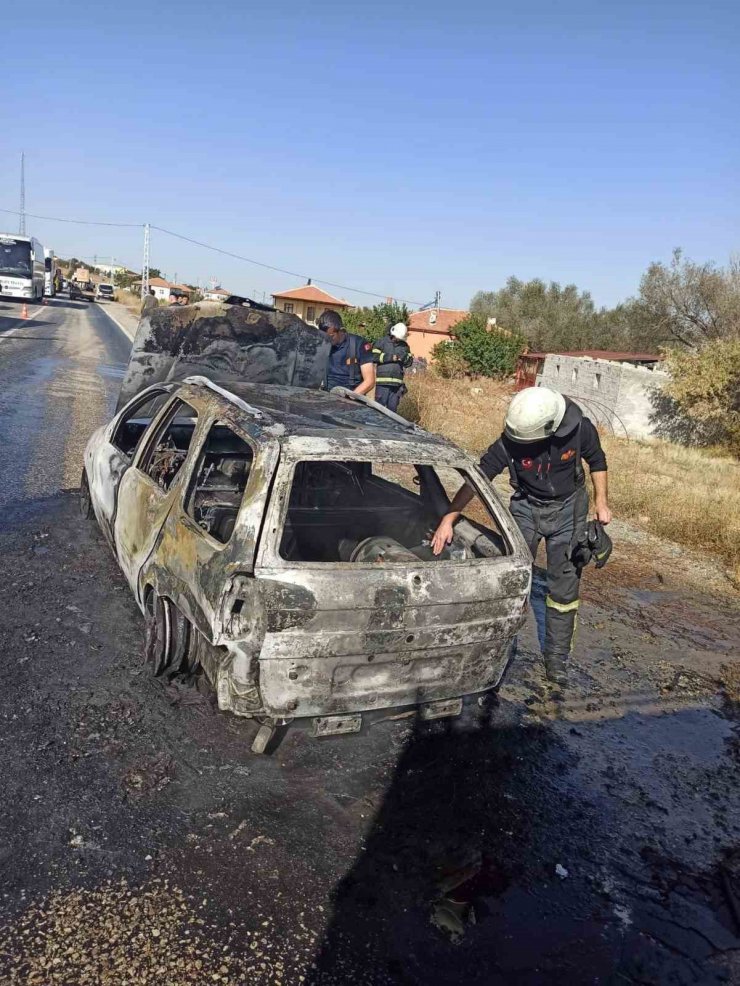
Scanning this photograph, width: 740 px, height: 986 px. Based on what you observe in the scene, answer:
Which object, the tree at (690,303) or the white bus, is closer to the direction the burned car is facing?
the white bus

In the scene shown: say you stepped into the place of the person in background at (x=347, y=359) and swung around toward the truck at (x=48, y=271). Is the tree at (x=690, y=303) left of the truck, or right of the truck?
right

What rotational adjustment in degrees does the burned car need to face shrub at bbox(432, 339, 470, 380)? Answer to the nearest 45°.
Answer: approximately 45° to its right

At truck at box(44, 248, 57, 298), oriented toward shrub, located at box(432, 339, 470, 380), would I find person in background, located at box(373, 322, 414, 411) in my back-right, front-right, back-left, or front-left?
front-right

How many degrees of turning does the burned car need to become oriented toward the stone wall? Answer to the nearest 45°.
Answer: approximately 90° to its right

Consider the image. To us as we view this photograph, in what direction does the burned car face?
facing away from the viewer and to the left of the viewer

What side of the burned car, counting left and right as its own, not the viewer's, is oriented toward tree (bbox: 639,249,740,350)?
right

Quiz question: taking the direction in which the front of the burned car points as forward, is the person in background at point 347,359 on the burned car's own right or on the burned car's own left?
on the burned car's own right

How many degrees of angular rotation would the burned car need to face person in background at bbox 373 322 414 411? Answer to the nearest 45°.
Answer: approximately 45° to its right

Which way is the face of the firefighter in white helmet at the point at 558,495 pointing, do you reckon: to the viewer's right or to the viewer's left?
to the viewer's left

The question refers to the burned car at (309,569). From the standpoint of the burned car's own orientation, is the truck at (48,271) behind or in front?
in front
